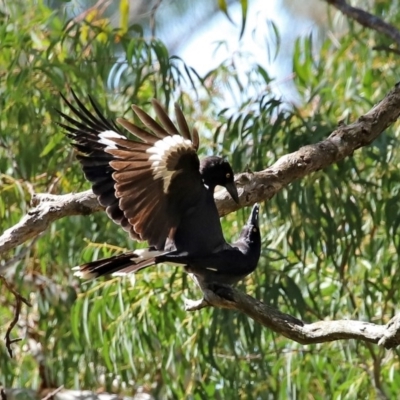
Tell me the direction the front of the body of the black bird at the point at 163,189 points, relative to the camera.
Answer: to the viewer's right

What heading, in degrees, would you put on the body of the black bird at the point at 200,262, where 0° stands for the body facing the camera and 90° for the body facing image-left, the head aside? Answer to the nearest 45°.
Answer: approximately 270°
